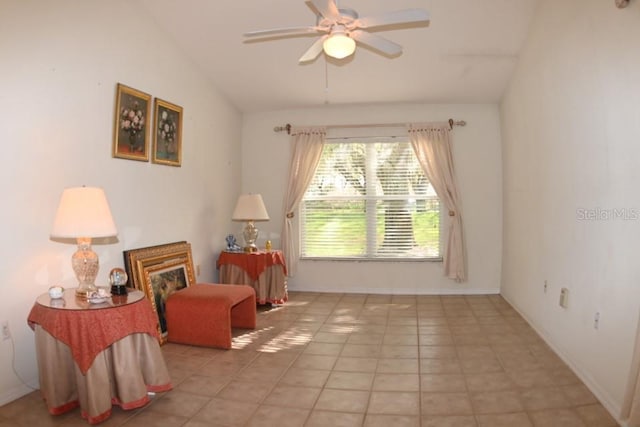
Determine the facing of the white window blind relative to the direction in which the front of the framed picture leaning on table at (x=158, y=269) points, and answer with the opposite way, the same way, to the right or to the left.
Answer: to the right

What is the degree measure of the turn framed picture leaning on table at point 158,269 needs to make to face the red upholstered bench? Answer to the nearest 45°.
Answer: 0° — it already faces it

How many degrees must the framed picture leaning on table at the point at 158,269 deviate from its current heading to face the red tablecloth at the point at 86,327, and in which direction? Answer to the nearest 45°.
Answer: approximately 45° to its right

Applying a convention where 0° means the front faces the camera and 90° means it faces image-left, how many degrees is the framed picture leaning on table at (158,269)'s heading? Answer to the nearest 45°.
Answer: approximately 315°

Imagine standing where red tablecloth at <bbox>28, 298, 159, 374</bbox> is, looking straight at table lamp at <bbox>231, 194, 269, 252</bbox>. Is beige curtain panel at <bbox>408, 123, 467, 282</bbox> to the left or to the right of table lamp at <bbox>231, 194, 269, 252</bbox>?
right

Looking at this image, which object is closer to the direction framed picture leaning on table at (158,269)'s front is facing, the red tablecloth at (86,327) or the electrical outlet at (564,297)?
the electrical outlet

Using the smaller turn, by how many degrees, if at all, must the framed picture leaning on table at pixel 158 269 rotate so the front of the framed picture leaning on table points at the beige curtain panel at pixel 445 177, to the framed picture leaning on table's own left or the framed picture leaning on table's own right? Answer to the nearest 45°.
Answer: approximately 45° to the framed picture leaning on table's own left

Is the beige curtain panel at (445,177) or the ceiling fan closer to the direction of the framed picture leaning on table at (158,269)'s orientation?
the ceiling fan

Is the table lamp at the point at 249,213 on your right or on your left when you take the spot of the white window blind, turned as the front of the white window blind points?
on your right

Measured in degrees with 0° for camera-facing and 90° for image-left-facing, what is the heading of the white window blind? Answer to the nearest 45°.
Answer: approximately 0°

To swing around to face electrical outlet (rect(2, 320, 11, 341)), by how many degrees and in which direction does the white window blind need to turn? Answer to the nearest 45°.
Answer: approximately 45° to its right

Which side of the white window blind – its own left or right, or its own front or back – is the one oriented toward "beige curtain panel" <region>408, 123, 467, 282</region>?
left
